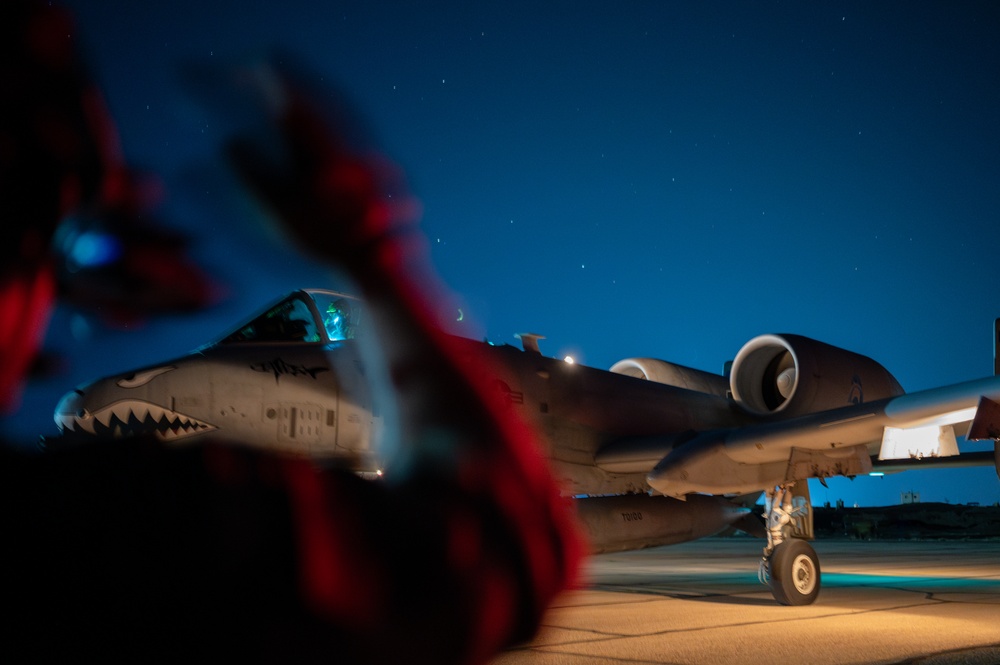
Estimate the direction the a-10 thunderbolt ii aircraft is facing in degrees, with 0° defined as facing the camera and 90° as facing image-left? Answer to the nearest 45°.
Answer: approximately 45°

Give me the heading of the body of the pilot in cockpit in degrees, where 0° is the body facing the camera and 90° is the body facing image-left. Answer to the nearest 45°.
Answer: approximately 45°

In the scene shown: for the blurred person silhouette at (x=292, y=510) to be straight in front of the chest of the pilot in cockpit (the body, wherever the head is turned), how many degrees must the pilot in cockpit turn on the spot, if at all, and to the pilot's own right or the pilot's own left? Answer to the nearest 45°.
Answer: approximately 45° to the pilot's own left

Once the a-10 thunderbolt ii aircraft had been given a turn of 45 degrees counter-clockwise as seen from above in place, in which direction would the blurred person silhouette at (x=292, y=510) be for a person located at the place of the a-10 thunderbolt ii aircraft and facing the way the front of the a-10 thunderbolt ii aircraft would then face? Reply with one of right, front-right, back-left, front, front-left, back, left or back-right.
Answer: front
